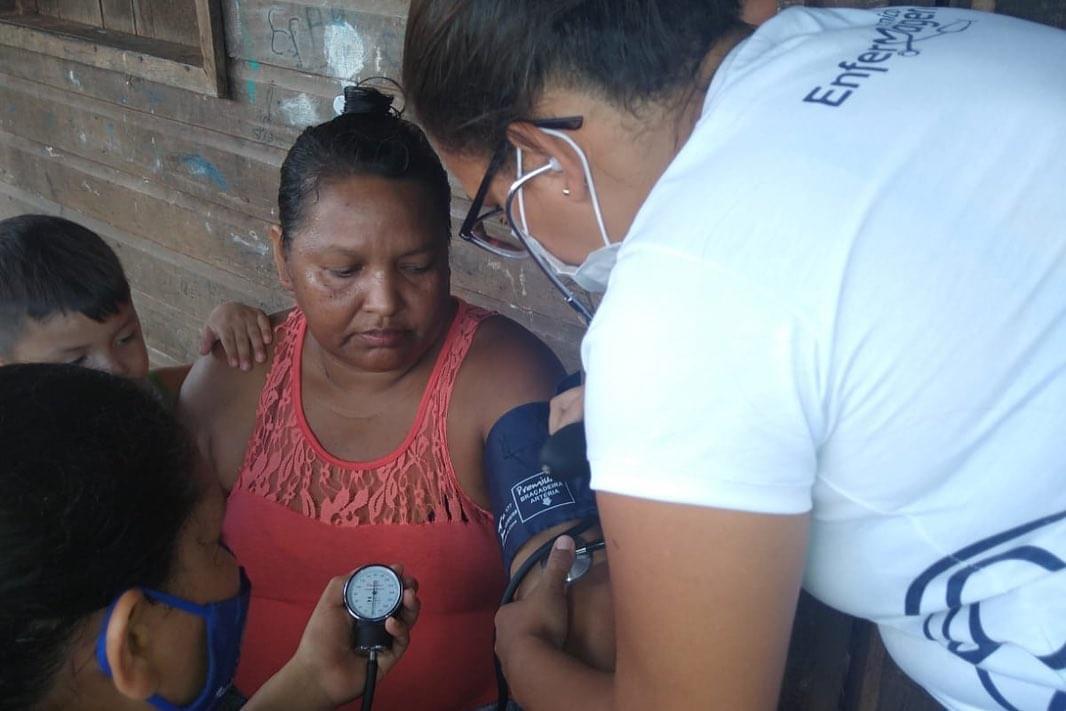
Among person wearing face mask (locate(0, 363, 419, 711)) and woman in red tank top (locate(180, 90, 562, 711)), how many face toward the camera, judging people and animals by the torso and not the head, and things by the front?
1

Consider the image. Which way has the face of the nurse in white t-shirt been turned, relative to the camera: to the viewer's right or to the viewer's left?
to the viewer's left

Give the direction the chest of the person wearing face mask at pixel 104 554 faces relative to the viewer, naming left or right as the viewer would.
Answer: facing away from the viewer and to the right of the viewer

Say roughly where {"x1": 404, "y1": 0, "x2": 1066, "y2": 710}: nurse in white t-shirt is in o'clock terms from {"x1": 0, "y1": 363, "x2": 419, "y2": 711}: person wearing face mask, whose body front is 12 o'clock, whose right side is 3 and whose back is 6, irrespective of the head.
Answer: The nurse in white t-shirt is roughly at 2 o'clock from the person wearing face mask.

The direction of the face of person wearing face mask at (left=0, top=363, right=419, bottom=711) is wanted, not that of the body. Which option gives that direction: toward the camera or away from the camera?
away from the camera

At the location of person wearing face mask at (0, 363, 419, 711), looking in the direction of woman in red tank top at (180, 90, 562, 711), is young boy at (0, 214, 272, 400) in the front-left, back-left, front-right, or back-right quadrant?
front-left

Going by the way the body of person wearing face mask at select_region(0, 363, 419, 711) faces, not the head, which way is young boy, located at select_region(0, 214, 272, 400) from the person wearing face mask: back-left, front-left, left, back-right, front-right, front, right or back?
front-left

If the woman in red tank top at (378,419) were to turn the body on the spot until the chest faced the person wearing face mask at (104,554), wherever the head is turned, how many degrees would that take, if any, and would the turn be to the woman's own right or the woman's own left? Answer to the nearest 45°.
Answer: approximately 45° to the woman's own right

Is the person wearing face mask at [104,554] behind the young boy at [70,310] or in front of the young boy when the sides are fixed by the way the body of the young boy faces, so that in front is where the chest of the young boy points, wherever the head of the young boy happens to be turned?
in front

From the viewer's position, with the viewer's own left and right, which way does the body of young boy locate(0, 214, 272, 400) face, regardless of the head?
facing the viewer and to the right of the viewer

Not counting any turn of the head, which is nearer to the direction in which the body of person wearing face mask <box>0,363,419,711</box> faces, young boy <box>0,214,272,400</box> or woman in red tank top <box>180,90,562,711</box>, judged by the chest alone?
the woman in red tank top

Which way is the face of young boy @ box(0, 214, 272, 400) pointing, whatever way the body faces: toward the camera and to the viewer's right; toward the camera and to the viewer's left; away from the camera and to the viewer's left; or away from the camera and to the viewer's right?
toward the camera and to the viewer's right

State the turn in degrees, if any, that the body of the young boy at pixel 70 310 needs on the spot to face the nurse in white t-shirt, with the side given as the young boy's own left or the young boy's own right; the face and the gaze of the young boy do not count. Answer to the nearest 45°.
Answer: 0° — they already face them

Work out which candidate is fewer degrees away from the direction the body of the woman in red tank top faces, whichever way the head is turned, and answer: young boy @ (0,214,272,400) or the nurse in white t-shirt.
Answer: the nurse in white t-shirt

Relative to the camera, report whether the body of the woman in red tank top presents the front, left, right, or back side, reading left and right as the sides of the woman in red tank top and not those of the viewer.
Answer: front
